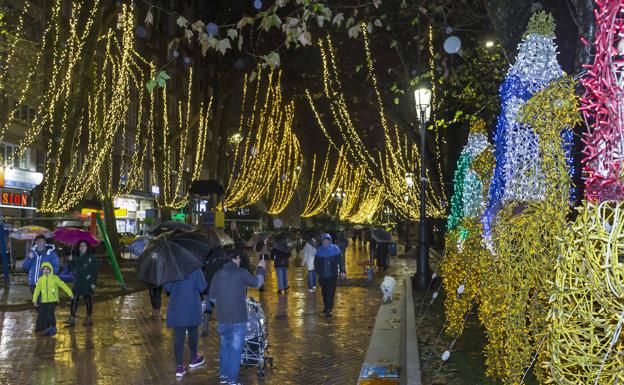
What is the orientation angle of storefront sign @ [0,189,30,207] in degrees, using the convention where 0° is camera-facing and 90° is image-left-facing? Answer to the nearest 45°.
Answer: approximately 315°

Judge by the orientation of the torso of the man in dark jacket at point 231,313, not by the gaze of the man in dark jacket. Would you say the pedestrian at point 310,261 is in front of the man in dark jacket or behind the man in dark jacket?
in front

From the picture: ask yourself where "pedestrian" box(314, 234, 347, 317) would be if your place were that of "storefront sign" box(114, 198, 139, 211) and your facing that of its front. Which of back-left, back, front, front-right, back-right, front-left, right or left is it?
front-right

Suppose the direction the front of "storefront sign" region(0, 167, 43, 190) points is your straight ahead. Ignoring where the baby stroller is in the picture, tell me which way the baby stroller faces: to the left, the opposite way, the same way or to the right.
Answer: to the left

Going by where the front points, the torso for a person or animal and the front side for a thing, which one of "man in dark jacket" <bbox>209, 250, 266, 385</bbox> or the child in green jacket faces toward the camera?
the child in green jacket

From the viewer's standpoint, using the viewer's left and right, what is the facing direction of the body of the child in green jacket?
facing the viewer

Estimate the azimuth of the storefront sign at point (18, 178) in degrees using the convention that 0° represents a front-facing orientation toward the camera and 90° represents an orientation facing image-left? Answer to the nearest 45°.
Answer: approximately 315°

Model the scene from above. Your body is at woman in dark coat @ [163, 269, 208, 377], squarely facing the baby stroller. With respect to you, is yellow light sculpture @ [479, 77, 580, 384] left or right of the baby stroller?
right

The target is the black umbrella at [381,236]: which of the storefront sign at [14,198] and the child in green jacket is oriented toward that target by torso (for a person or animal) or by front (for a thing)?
the storefront sign

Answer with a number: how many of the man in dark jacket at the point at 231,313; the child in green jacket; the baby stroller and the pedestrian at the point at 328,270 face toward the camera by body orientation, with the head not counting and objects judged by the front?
2

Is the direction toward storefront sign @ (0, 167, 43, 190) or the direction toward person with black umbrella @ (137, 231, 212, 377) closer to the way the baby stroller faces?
the storefront sign

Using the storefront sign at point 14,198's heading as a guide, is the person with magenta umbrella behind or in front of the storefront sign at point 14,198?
in front

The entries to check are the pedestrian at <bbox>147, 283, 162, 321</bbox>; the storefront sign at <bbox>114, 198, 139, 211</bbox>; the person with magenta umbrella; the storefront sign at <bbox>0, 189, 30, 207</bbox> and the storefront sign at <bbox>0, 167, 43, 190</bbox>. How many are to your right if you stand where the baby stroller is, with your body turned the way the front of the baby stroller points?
0

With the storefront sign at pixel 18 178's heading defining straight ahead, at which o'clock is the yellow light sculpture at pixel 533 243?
The yellow light sculpture is roughly at 1 o'clock from the storefront sign.

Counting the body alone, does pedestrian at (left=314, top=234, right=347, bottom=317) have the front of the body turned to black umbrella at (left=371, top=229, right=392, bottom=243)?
no

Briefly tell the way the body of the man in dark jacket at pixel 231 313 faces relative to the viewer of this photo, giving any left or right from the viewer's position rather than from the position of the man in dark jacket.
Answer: facing away from the viewer and to the right of the viewer

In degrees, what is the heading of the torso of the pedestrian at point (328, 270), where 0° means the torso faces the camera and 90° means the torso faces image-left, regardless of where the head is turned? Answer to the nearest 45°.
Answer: approximately 0°
